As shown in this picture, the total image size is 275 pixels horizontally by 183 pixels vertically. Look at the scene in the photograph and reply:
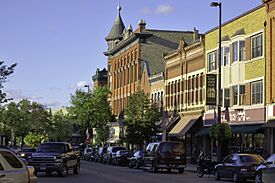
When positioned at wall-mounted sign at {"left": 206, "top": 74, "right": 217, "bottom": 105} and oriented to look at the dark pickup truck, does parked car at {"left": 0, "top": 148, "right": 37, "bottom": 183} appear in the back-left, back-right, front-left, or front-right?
front-left

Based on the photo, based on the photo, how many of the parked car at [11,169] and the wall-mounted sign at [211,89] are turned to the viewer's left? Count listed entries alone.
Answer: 1

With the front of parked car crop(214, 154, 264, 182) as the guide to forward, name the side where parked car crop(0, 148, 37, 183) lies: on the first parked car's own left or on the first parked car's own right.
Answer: on the first parked car's own left

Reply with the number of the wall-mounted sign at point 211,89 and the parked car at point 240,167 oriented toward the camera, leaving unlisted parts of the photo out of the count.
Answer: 1

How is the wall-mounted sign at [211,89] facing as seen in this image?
toward the camera

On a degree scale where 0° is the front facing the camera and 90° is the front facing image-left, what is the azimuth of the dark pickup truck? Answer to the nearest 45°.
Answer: approximately 45°

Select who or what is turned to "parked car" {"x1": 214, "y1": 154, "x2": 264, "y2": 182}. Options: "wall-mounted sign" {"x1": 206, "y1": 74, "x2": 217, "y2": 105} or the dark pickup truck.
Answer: the wall-mounted sign

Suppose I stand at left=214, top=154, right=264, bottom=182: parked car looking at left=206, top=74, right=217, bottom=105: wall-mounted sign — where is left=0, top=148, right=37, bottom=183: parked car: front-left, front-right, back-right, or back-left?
back-left

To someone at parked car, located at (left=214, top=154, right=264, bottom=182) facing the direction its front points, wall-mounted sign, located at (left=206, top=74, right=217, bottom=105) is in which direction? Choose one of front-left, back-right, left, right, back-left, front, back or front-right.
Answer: front-right

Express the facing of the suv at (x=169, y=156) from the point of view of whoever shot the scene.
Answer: facing away from the viewer and to the left of the viewer
